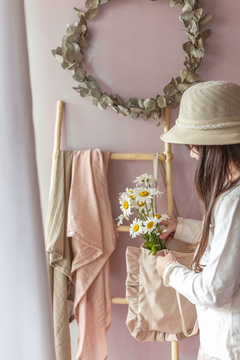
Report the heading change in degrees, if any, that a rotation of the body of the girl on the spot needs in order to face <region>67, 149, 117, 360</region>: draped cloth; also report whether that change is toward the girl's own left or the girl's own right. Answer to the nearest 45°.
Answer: approximately 45° to the girl's own right

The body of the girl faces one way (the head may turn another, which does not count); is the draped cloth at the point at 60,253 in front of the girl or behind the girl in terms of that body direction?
in front

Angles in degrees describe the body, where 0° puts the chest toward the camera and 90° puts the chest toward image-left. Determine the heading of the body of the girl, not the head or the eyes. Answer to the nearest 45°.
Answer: approximately 90°
